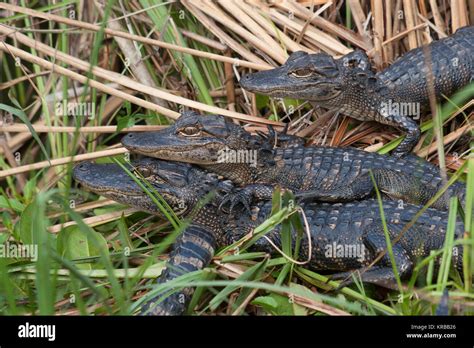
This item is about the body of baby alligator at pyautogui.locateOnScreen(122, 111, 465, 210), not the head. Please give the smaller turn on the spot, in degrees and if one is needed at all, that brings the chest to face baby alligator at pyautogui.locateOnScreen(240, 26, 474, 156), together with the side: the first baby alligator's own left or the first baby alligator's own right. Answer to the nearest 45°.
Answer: approximately 135° to the first baby alligator's own right

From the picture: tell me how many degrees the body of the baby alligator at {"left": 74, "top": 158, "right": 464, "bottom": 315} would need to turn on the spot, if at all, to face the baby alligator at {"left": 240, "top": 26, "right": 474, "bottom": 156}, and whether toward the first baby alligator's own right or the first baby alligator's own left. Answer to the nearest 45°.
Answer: approximately 135° to the first baby alligator's own right

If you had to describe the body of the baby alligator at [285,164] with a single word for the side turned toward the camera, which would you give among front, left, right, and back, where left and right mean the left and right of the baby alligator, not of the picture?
left

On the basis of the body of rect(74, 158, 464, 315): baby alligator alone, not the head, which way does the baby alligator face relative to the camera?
to the viewer's left
